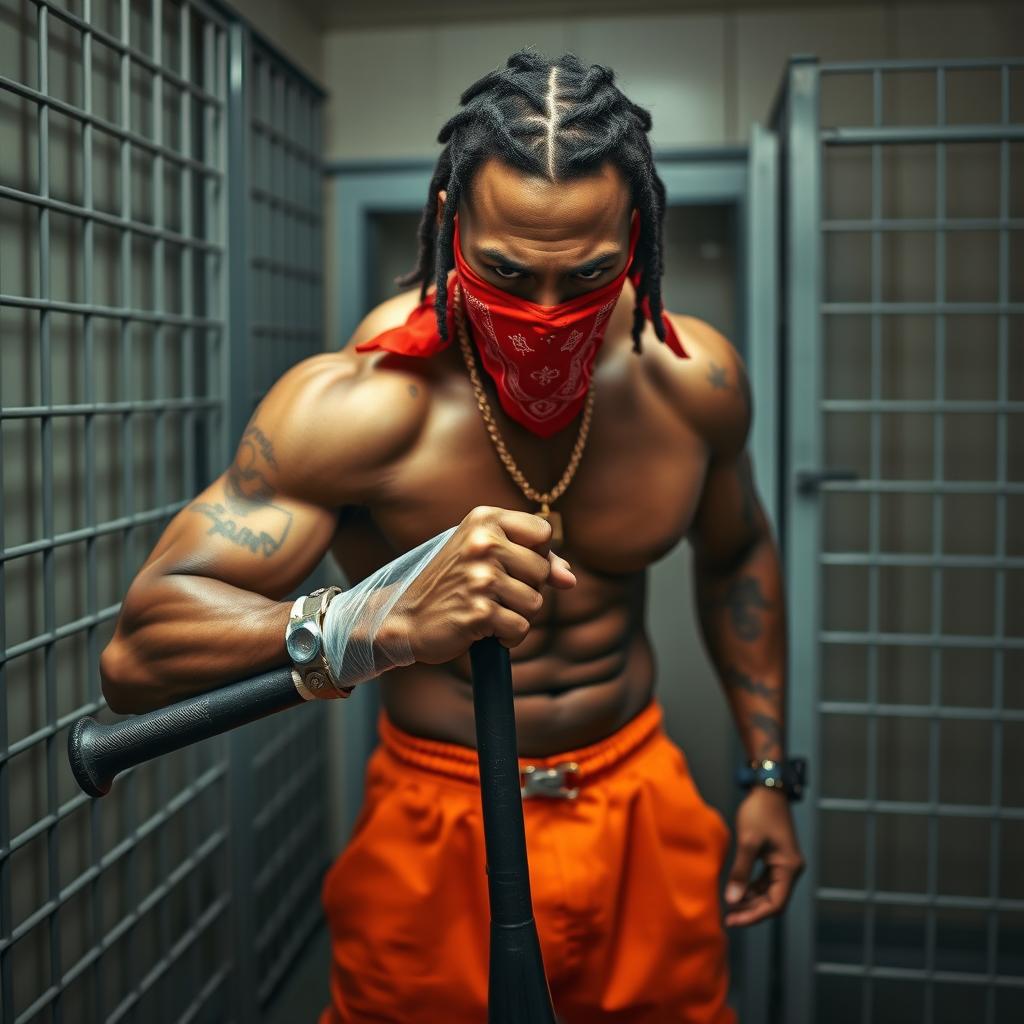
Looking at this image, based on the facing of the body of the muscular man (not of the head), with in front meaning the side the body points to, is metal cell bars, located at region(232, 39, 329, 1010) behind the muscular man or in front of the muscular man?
behind

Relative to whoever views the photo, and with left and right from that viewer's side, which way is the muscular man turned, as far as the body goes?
facing the viewer

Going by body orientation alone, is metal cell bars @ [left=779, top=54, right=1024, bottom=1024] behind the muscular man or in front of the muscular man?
behind
